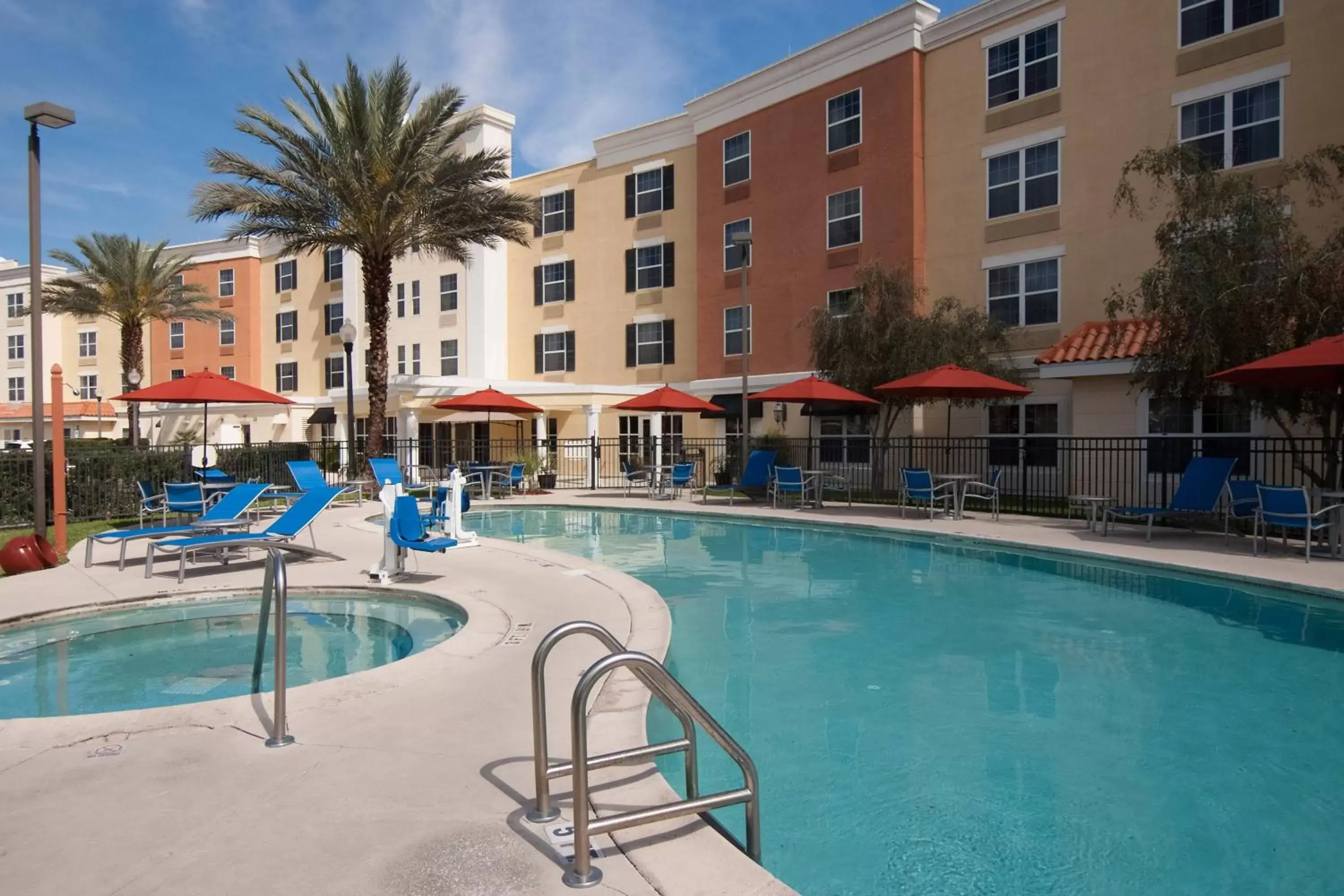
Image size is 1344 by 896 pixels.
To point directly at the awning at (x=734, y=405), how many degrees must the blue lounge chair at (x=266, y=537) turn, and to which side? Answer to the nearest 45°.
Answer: approximately 180°

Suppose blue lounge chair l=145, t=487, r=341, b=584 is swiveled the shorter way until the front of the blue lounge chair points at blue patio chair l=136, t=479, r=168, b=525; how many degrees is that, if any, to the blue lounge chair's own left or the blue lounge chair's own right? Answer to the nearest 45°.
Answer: approximately 135° to the blue lounge chair's own right

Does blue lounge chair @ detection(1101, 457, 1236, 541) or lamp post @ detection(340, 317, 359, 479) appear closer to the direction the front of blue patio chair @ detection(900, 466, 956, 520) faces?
the blue lounge chair

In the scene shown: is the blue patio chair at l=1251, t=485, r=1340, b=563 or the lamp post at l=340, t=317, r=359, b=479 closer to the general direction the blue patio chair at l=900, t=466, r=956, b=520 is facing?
the blue patio chair
